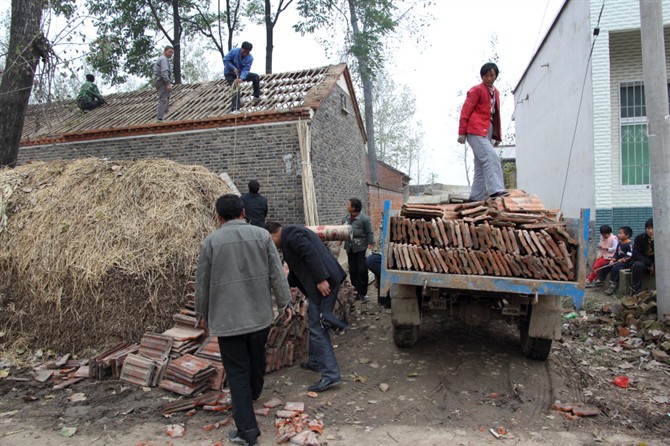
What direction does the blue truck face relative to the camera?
away from the camera

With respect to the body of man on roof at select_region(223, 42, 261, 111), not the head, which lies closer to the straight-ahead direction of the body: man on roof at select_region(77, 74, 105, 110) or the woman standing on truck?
the woman standing on truck

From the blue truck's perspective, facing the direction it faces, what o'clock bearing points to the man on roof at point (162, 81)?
The man on roof is roughly at 10 o'clock from the blue truck.

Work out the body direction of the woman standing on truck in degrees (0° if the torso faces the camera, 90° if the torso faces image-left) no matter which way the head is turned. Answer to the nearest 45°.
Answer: approximately 315°

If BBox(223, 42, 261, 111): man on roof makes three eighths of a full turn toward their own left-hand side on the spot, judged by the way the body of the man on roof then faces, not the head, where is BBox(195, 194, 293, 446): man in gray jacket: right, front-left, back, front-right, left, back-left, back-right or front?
back

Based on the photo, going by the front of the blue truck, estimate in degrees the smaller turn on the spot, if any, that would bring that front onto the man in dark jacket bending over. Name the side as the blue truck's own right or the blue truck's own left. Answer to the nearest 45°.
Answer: approximately 90° to the blue truck's own left

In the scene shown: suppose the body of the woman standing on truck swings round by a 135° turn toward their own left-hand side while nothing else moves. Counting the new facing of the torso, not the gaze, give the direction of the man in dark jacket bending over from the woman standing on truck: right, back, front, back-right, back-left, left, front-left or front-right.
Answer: back-left

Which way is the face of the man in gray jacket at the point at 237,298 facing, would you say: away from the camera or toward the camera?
away from the camera

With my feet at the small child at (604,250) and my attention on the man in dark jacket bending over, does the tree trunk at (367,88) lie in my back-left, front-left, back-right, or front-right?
back-right

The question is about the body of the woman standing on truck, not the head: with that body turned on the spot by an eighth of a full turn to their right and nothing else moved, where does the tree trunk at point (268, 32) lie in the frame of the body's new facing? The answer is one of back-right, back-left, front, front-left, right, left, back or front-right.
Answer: back-right

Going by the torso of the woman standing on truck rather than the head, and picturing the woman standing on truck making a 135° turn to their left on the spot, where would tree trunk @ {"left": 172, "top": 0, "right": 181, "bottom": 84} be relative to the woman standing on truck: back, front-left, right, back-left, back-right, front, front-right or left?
front-left

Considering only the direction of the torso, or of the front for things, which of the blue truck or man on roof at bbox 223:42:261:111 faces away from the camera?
the blue truck

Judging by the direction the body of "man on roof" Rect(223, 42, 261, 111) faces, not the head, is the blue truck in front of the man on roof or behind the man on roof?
in front

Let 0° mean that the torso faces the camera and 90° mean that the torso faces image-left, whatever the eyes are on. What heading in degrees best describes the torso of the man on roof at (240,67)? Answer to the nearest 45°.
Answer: approximately 315°

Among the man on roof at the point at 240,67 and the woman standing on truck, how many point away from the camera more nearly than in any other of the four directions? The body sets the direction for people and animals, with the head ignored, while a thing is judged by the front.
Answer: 0
